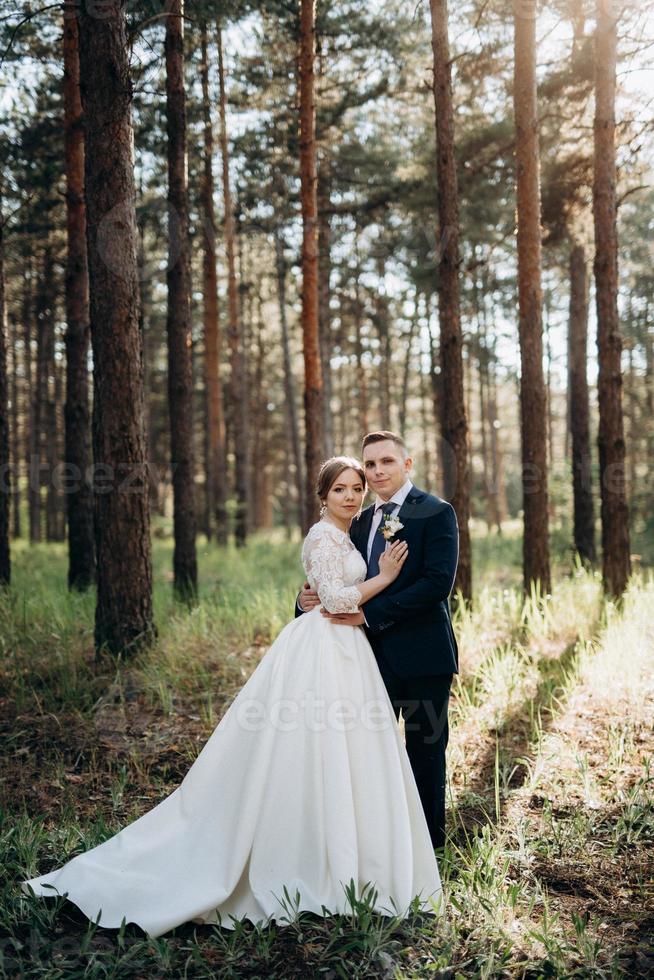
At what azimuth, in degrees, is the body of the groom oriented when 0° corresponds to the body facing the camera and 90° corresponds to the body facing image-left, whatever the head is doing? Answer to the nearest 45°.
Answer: approximately 45°
